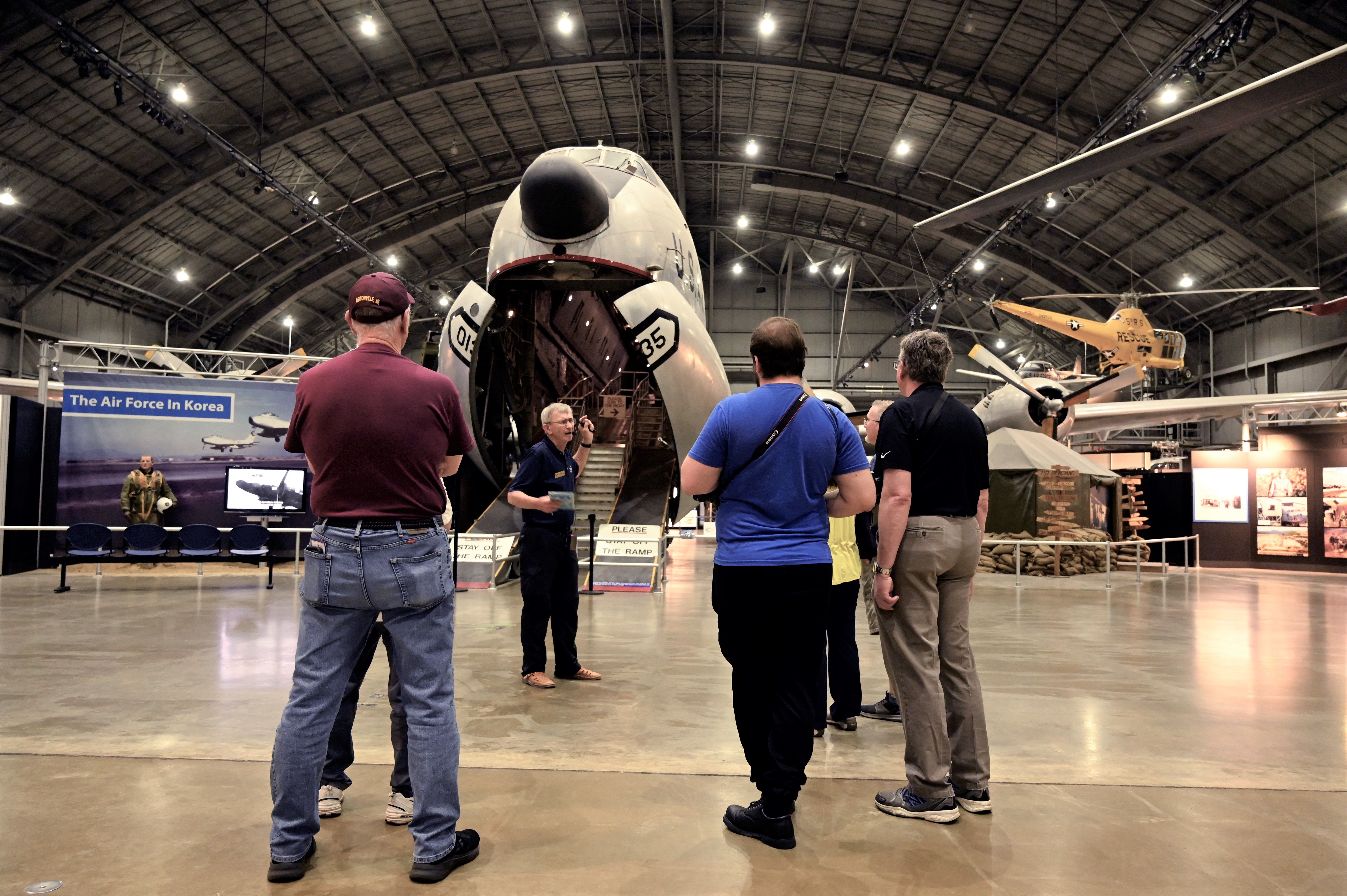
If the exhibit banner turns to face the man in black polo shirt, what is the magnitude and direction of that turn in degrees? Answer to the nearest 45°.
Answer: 0° — it already faces them

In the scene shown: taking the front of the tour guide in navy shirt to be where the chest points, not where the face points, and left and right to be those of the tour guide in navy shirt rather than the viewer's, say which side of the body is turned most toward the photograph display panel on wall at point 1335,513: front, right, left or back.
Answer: left

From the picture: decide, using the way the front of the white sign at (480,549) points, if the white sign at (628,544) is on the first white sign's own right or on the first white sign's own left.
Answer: on the first white sign's own left

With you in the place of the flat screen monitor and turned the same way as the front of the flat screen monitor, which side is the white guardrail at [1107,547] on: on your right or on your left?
on your left

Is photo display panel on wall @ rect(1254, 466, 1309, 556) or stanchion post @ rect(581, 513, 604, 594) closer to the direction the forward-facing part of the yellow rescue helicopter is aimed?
the photo display panel on wall

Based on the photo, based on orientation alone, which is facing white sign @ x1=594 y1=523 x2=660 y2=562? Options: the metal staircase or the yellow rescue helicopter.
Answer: the metal staircase

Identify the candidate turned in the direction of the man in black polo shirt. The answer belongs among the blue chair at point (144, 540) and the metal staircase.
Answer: the metal staircase

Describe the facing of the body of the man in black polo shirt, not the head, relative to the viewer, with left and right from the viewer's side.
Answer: facing away from the viewer and to the left of the viewer

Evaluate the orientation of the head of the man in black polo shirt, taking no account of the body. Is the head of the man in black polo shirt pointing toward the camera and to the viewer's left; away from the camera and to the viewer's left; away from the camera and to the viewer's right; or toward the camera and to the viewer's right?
away from the camera and to the viewer's left

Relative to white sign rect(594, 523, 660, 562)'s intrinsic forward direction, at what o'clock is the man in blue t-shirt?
The man in blue t-shirt is roughly at 12 o'clock from the white sign.

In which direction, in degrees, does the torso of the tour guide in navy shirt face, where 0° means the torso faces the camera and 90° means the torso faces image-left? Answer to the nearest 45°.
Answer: approximately 315°

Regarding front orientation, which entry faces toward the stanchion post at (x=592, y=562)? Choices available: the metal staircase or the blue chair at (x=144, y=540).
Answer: the metal staircase
